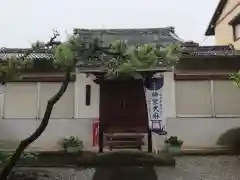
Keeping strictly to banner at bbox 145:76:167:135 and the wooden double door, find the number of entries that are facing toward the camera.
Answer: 2

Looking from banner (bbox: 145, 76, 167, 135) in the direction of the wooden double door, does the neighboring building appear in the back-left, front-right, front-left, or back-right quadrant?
back-right

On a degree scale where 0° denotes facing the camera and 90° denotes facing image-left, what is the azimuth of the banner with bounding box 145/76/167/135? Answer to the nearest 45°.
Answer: approximately 0°

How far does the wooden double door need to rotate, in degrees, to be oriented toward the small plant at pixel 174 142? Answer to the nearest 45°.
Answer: approximately 90° to its left

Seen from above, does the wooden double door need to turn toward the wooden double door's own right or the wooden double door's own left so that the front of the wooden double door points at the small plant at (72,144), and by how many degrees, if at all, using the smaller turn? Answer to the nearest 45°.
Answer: approximately 90° to the wooden double door's own right

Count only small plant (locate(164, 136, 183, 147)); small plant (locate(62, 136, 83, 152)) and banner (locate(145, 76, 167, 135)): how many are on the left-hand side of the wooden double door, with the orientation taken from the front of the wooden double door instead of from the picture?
2

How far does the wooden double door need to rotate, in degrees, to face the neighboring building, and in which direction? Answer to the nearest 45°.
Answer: approximately 135° to its left

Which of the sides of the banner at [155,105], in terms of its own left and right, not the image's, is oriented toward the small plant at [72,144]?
right
